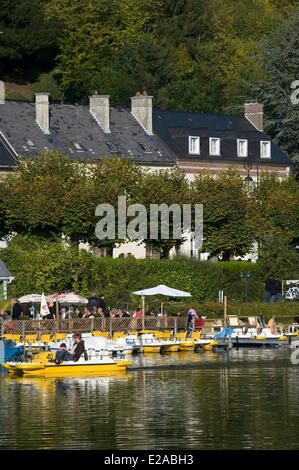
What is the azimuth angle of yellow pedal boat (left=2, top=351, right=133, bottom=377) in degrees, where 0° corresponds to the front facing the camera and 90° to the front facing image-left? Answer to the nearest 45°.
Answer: approximately 90°

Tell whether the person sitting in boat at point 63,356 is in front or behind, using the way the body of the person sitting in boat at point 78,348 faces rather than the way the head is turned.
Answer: in front

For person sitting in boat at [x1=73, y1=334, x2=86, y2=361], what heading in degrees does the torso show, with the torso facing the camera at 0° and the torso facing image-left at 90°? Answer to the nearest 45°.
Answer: approximately 90°
